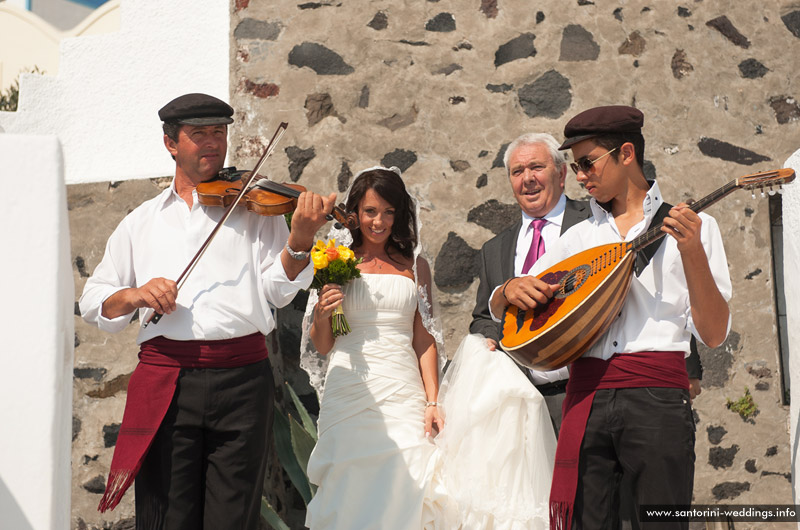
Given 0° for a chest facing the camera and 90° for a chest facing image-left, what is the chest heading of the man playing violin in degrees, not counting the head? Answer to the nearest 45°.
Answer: approximately 0°

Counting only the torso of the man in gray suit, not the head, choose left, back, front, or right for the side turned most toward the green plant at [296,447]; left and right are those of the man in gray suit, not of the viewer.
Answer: right

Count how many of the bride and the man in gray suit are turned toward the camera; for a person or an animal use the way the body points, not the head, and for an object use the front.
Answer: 2

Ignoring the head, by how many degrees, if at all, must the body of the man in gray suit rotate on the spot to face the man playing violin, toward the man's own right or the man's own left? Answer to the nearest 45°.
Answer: approximately 45° to the man's own right

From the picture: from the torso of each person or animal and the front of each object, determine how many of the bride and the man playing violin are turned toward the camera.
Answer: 2

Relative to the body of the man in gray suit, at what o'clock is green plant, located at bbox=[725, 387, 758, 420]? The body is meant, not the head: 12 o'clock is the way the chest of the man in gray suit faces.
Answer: The green plant is roughly at 8 o'clock from the man in gray suit.

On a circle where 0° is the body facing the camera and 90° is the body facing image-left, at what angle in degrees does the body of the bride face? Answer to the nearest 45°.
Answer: approximately 0°
